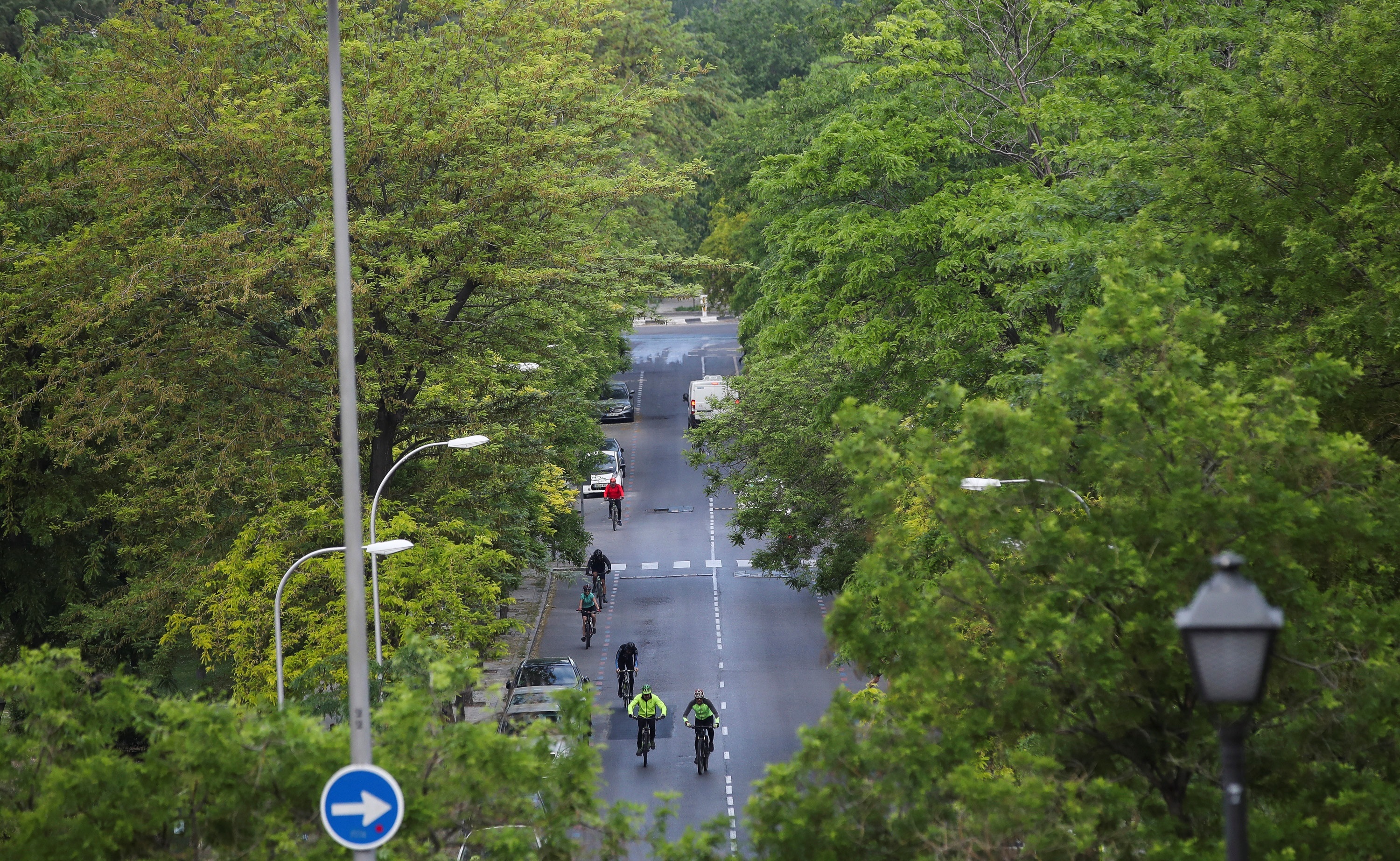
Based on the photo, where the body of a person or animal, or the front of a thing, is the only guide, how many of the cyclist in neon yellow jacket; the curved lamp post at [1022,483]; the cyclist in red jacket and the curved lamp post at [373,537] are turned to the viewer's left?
1

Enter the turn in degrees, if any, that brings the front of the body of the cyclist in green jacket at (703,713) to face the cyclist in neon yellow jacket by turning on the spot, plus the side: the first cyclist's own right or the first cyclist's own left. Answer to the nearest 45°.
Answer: approximately 135° to the first cyclist's own right

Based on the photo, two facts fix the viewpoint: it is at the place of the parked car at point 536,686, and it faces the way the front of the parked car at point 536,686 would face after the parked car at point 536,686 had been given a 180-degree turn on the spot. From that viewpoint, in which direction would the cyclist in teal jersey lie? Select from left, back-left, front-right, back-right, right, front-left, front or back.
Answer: front

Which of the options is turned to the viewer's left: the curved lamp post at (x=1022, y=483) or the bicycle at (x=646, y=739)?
the curved lamp post

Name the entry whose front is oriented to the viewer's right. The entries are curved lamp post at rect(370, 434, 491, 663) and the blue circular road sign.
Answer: the curved lamp post

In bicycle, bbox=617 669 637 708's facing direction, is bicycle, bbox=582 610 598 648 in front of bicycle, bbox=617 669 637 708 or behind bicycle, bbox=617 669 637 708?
behind

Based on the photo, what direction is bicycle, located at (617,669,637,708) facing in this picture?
toward the camera

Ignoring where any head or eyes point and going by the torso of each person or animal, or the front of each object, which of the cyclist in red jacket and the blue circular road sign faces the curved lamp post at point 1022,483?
the cyclist in red jacket

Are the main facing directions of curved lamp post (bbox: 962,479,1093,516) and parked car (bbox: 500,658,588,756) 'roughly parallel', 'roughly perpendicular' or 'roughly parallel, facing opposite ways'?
roughly perpendicular

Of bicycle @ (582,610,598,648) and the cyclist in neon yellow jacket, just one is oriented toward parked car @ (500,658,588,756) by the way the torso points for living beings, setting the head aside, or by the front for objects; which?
the bicycle

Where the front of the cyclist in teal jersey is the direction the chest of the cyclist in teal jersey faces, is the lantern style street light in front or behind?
in front

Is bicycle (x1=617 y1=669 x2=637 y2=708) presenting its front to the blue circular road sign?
yes

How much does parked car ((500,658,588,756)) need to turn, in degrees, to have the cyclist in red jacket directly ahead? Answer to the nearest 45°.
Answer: approximately 180°

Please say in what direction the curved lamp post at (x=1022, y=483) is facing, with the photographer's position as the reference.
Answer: facing to the left of the viewer

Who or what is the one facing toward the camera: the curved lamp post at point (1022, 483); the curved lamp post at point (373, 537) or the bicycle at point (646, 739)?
the bicycle

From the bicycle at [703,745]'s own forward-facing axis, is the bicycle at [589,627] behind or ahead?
behind
